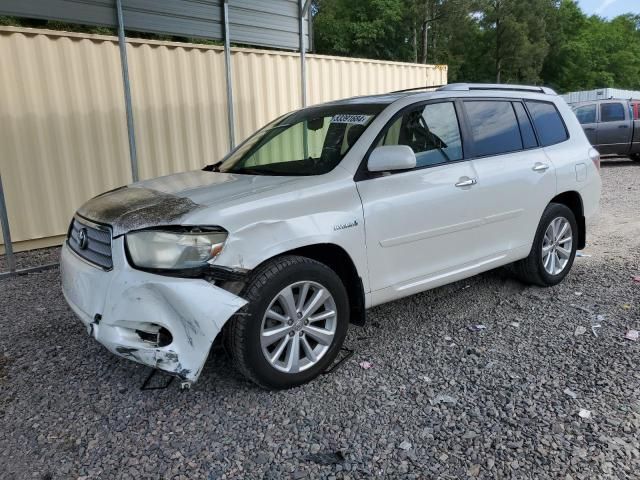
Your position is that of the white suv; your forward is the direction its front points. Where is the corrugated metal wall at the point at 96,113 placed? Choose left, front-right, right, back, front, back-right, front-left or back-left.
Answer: right

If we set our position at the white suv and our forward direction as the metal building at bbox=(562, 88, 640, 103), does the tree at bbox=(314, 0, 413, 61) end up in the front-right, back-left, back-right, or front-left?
front-left

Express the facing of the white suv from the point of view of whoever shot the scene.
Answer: facing the viewer and to the left of the viewer

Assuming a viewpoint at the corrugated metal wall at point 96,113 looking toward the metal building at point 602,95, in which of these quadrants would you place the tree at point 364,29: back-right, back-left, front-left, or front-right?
front-left

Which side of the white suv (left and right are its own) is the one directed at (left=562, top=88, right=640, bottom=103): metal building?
back

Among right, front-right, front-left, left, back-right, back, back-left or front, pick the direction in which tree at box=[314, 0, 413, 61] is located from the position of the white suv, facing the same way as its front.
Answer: back-right

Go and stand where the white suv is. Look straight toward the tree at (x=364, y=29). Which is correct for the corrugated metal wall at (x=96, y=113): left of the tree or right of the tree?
left
